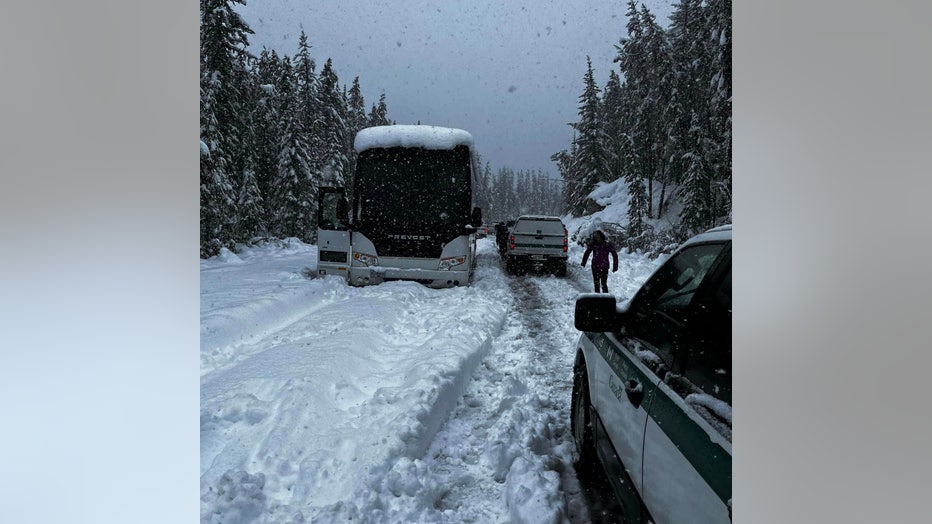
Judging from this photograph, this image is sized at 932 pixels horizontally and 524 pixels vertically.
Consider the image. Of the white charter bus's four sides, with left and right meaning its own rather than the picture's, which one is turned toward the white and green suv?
front

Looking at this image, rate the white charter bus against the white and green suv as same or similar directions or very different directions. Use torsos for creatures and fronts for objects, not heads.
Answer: very different directions

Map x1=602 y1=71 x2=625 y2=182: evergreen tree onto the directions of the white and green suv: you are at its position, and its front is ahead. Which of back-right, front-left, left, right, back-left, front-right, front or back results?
front-right

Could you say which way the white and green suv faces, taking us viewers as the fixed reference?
facing away from the viewer and to the left of the viewer

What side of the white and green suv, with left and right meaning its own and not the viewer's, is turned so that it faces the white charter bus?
front

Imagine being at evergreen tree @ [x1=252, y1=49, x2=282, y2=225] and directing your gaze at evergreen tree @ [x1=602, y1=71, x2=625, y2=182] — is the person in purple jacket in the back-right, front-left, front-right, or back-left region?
front-right

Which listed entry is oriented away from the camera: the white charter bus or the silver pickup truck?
the silver pickup truck

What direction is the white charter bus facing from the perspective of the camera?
toward the camera

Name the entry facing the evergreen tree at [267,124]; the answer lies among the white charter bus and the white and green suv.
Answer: the white and green suv

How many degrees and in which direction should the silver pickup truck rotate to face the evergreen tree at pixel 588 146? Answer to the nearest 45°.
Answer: approximately 45° to its right

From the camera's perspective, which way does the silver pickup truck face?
away from the camera
